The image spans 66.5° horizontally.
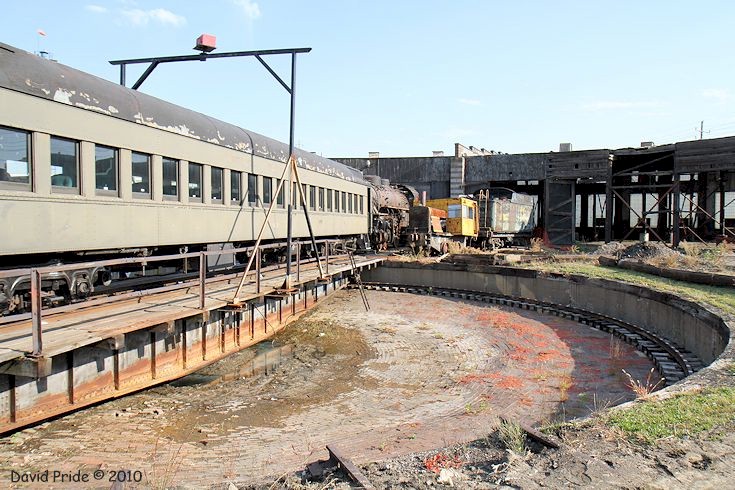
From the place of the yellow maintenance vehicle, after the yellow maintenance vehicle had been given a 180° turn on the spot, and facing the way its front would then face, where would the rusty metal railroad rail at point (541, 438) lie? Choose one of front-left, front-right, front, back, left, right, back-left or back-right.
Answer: back-right

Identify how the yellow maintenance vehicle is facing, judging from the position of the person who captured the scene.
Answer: facing the viewer and to the left of the viewer
